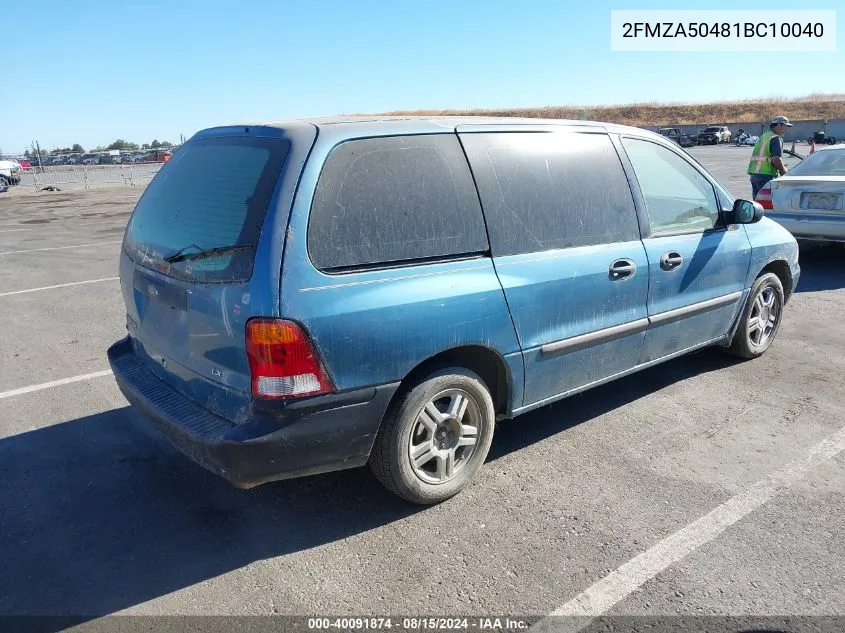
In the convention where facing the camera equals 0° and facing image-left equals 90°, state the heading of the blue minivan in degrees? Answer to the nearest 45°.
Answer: approximately 225°

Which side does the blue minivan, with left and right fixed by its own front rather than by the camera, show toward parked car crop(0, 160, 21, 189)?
left

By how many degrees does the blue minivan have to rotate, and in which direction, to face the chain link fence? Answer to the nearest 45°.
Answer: approximately 90° to its left

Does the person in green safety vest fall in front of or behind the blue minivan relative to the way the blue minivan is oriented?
in front

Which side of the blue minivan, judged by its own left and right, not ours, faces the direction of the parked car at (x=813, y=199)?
front

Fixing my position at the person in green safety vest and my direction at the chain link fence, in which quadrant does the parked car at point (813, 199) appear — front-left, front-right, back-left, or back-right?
back-left
